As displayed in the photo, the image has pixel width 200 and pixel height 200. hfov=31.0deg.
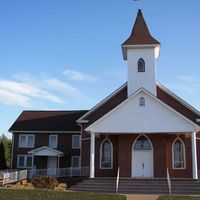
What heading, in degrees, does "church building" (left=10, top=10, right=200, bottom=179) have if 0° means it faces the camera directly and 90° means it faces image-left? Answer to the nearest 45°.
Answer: approximately 0°

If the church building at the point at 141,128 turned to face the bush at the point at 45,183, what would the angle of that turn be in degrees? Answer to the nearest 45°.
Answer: approximately 90° to its right

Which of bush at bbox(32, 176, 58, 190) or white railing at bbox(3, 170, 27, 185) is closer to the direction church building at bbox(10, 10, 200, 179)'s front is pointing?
the bush

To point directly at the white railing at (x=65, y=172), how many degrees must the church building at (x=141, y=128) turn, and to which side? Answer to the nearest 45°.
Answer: approximately 135° to its right

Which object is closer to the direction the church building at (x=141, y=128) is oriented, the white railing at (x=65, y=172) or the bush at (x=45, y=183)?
the bush

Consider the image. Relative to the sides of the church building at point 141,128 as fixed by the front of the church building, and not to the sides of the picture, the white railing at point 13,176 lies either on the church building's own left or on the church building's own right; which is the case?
on the church building's own right
